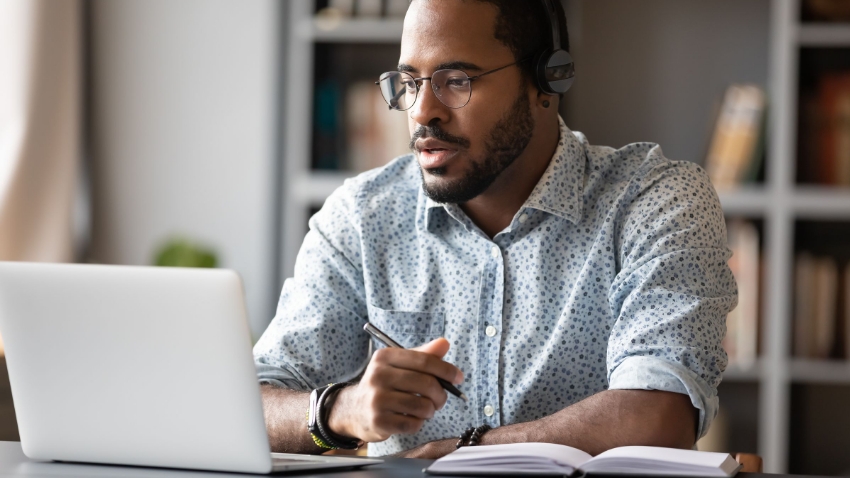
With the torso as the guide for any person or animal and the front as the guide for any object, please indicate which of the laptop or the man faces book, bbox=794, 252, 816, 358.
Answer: the laptop

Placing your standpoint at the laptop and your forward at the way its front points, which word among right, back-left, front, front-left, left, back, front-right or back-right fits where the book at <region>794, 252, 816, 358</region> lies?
front

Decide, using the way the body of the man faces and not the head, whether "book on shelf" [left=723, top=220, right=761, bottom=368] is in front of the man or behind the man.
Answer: behind

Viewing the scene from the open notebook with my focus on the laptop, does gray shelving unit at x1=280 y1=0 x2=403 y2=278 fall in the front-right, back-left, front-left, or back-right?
front-right

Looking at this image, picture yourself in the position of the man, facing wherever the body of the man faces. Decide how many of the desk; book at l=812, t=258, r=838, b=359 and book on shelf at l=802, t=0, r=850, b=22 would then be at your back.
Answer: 2

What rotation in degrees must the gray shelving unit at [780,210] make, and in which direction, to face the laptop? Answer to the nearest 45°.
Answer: approximately 45° to its right

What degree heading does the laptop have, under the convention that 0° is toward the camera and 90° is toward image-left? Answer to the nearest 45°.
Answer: approximately 225°

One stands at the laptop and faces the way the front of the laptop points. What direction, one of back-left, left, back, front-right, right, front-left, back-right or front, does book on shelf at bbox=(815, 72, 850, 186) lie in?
front

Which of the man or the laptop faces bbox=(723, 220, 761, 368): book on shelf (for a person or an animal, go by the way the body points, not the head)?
the laptop

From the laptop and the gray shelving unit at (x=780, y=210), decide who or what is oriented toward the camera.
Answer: the gray shelving unit

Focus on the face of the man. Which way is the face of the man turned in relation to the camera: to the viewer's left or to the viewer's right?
to the viewer's left

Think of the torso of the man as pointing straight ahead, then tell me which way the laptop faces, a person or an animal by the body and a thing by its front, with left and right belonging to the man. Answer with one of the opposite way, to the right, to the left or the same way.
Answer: the opposite way

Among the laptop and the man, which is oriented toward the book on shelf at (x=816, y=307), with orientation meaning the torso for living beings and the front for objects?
the laptop

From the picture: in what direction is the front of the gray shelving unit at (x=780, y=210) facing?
toward the camera

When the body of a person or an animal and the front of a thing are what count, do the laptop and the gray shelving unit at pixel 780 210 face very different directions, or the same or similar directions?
very different directions

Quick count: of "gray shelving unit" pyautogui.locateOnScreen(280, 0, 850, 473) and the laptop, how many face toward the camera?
1

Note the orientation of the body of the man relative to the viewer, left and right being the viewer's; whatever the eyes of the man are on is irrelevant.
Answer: facing the viewer and to the left of the viewer

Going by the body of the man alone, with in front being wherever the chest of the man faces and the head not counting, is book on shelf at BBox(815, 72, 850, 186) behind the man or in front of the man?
behind

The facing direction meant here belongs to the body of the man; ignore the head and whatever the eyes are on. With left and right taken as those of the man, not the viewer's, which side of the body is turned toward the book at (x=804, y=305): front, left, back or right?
back
